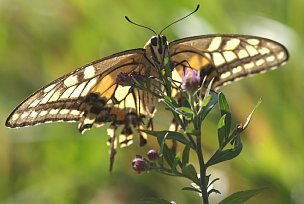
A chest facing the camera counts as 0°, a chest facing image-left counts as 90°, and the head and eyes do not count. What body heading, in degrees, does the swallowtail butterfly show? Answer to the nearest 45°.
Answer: approximately 0°
